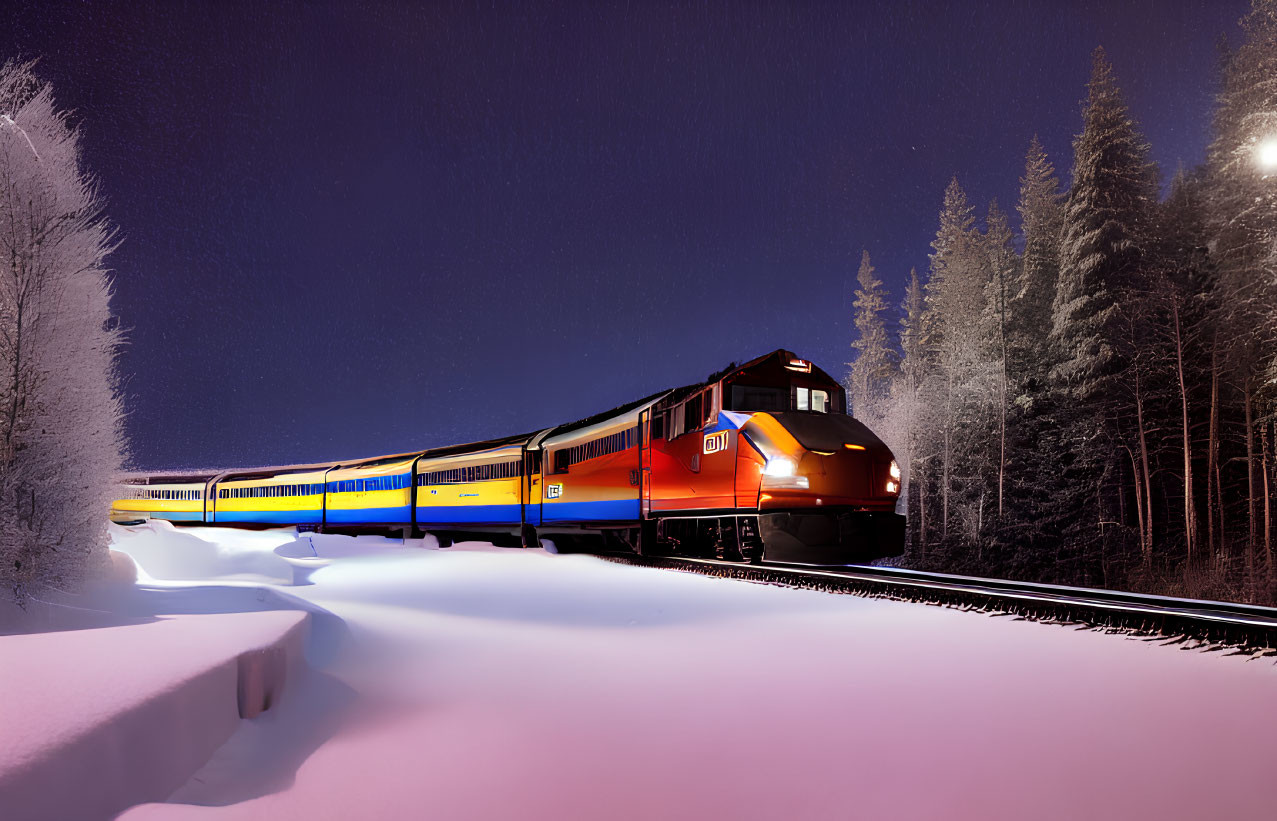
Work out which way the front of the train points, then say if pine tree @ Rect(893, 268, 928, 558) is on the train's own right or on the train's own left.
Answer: on the train's own left

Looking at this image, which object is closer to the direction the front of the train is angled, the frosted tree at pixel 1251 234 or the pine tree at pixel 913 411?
the frosted tree

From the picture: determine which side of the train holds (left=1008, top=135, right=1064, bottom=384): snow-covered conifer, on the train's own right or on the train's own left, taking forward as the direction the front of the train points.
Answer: on the train's own left

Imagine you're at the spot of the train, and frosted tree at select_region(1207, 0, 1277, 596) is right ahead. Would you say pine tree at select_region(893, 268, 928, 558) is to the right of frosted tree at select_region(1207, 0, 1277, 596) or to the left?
left

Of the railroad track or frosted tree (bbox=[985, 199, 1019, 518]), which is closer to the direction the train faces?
the railroad track

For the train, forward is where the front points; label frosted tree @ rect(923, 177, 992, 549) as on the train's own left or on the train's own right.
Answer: on the train's own left

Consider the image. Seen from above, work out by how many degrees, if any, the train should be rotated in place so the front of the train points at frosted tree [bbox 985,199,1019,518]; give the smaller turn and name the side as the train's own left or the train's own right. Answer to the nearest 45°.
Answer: approximately 90° to the train's own left

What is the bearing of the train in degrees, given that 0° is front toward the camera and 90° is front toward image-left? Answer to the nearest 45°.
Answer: approximately 315°
